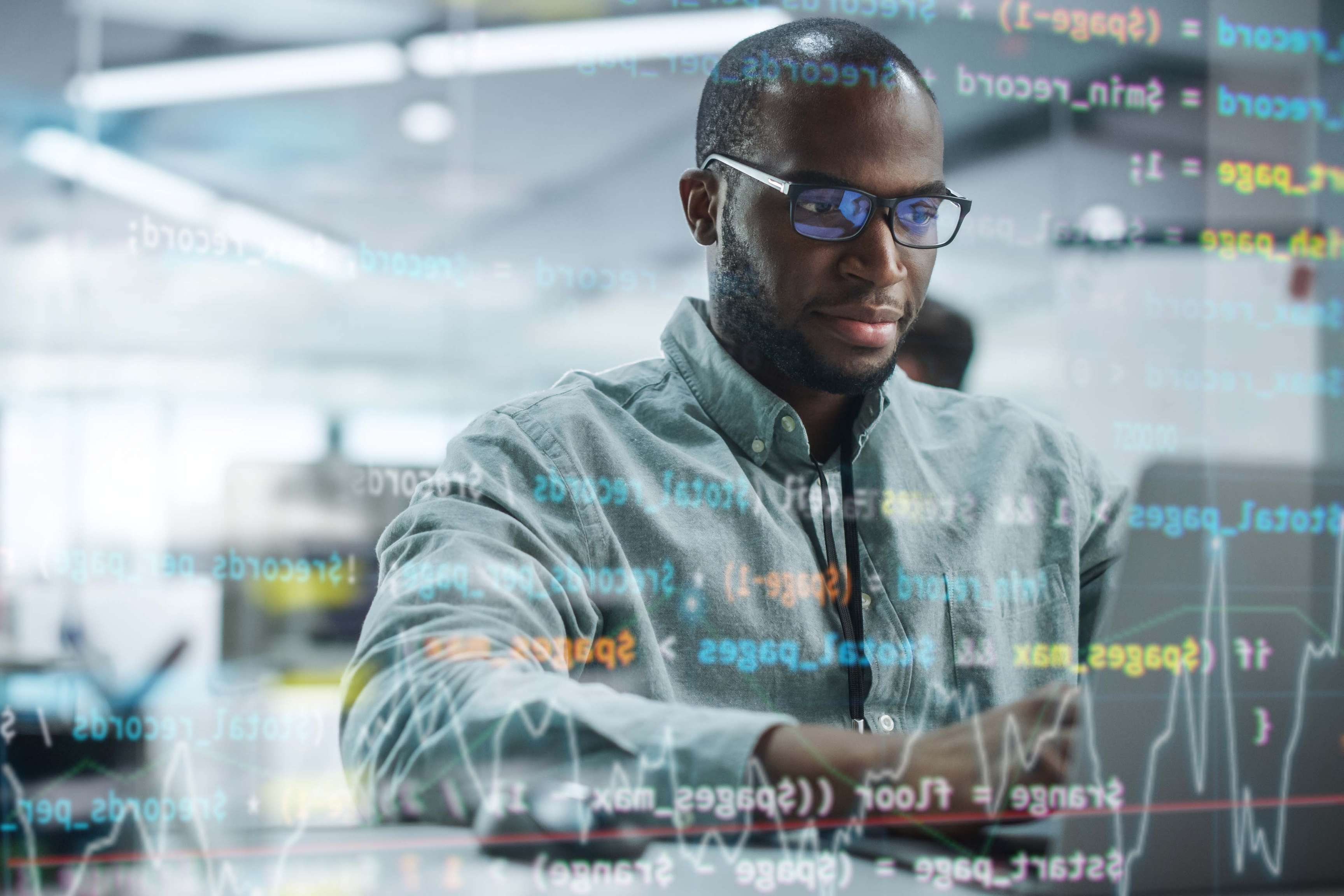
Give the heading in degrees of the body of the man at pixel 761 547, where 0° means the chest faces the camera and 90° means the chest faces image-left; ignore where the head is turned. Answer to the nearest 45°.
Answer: approximately 315°
